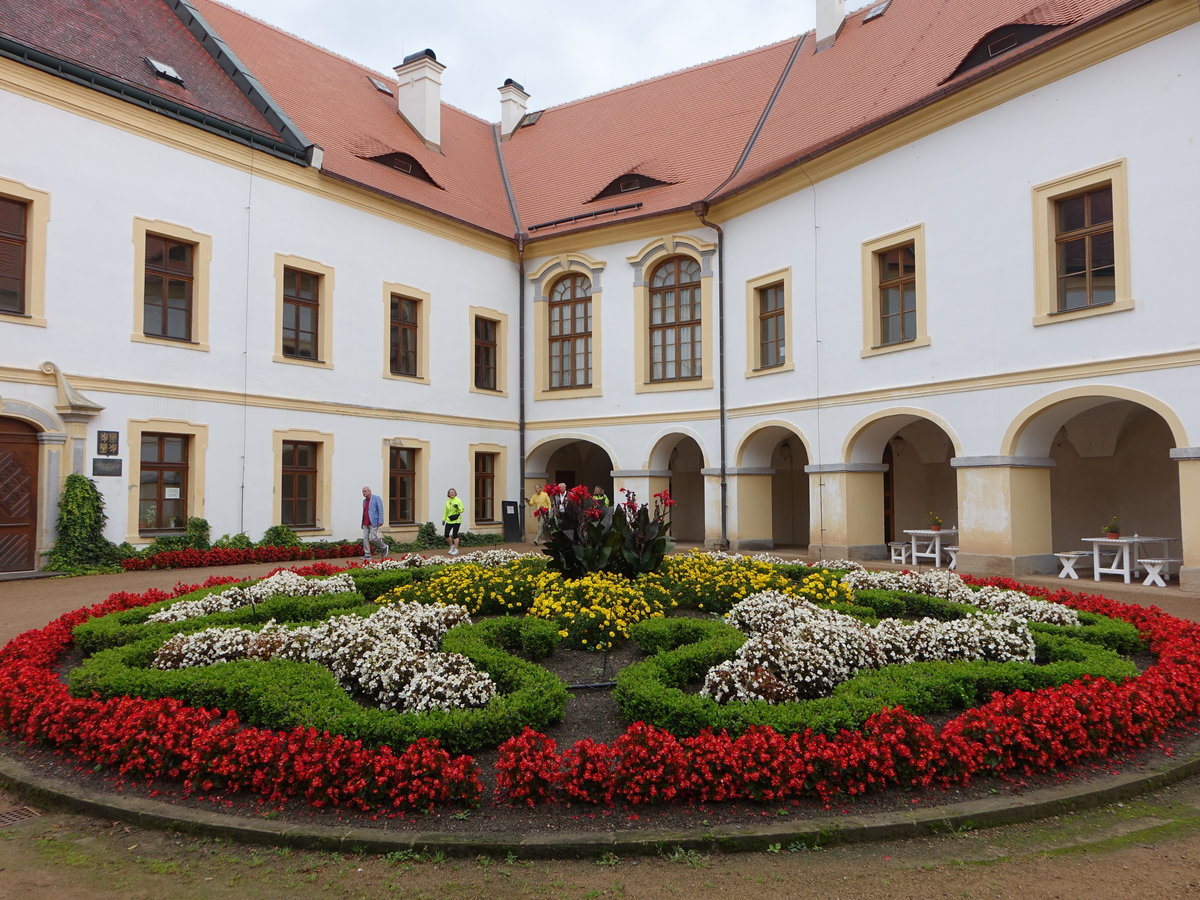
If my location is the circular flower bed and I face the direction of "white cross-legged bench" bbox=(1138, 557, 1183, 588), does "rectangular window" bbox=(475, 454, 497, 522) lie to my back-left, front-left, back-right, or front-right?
front-left

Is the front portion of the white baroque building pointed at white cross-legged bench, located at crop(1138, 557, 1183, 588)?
no

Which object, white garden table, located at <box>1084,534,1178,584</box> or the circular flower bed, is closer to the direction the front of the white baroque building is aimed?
the circular flower bed

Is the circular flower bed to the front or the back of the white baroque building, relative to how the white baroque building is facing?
to the front

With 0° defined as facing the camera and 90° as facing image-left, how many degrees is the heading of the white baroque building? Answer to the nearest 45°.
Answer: approximately 0°

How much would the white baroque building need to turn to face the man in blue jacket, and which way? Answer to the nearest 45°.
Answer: approximately 90° to its right
